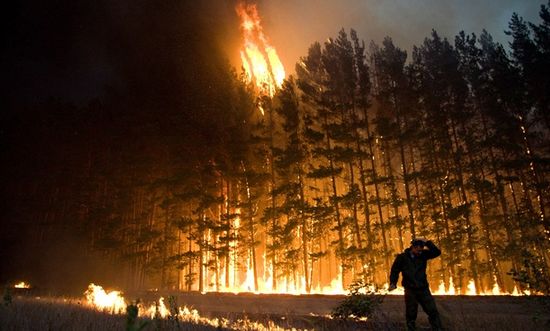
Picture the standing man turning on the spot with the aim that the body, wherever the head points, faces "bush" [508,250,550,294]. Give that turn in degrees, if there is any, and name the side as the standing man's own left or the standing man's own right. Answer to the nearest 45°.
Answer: approximately 135° to the standing man's own left

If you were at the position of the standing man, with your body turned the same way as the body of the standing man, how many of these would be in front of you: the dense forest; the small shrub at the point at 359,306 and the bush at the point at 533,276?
0

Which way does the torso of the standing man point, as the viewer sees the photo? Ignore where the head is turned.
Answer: toward the camera

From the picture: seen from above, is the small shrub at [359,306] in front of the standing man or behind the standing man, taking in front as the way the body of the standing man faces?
behind

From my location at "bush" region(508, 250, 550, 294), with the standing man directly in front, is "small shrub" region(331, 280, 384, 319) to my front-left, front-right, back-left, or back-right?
front-right

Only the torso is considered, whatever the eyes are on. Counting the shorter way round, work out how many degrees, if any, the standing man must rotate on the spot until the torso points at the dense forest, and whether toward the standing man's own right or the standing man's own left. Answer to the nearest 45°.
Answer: approximately 180°

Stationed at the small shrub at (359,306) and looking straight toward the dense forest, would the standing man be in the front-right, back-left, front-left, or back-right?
back-right
